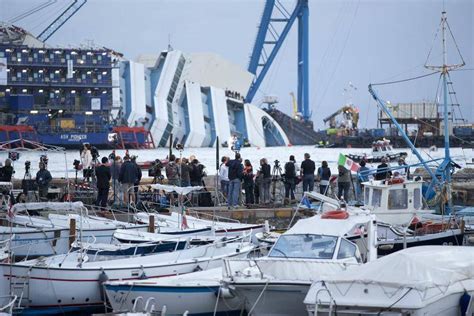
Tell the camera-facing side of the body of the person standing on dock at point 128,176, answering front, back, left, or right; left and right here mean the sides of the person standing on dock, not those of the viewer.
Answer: back

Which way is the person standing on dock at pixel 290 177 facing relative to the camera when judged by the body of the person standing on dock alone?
away from the camera

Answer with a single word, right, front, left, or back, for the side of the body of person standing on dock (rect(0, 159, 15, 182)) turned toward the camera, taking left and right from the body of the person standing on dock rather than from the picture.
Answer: back

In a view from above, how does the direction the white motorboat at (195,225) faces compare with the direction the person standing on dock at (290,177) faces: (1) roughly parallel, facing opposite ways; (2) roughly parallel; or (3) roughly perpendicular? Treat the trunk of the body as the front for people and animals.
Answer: roughly perpendicular

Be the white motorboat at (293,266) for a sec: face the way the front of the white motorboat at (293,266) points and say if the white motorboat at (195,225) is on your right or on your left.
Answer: on your right
